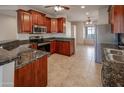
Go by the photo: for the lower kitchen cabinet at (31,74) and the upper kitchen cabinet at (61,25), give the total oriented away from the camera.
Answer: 0

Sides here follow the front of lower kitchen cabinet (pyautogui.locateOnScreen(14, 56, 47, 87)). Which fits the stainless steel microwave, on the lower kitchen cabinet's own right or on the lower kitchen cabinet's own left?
on the lower kitchen cabinet's own left

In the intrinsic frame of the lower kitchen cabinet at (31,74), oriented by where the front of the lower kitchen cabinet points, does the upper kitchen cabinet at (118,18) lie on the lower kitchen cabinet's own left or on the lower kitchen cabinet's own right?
on the lower kitchen cabinet's own left

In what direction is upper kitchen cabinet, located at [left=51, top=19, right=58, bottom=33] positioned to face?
toward the camera

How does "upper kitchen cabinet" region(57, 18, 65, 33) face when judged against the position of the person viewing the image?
facing the viewer and to the left of the viewer

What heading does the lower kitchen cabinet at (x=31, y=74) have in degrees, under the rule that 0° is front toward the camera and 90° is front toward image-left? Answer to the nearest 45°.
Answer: approximately 315°

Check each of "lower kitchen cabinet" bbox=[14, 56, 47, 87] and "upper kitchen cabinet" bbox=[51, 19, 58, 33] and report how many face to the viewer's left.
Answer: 0
